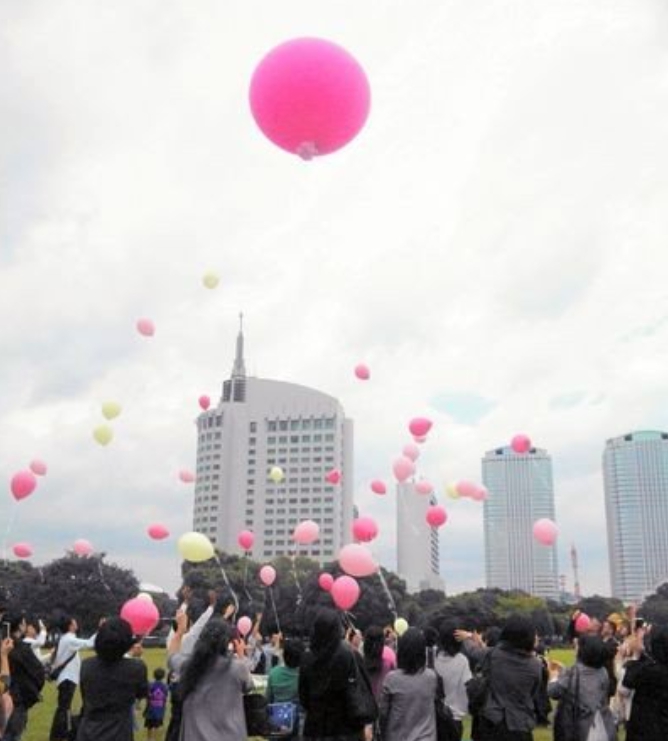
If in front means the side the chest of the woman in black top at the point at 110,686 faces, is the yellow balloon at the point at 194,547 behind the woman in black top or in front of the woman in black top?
in front

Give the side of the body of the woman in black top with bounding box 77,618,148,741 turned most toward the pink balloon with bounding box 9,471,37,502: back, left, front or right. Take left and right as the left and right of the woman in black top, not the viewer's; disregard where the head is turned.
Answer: front

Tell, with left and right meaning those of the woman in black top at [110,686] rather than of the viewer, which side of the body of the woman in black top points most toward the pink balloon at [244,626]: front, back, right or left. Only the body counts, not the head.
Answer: front

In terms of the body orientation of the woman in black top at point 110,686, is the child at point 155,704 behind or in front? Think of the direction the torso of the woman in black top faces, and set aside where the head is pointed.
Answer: in front

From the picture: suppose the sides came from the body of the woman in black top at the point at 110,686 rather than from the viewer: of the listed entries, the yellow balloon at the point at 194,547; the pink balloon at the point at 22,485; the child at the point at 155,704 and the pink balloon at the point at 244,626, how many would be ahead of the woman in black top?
4

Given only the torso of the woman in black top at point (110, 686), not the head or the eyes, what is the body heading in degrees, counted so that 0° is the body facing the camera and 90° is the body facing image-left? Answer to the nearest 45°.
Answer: approximately 180°

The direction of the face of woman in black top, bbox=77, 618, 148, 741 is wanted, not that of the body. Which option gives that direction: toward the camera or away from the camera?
away from the camera

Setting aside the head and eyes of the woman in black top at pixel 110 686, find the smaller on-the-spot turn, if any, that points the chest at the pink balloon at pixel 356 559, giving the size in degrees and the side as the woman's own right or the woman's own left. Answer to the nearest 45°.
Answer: approximately 45° to the woman's own right
